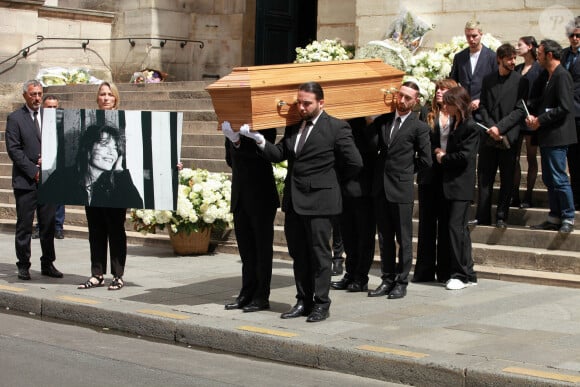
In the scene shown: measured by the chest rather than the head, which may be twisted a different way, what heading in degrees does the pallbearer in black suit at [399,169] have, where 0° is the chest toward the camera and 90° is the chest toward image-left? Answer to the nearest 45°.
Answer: approximately 45°

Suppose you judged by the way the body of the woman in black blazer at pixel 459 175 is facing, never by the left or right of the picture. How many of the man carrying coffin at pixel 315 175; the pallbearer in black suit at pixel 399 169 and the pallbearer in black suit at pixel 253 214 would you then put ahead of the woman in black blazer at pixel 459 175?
3

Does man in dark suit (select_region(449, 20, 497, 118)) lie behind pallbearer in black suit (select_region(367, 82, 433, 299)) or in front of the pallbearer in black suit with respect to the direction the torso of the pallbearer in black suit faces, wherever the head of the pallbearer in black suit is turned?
behind

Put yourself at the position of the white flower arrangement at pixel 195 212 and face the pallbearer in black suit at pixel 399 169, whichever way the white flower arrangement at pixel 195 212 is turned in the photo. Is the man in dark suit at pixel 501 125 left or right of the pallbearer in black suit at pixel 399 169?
left

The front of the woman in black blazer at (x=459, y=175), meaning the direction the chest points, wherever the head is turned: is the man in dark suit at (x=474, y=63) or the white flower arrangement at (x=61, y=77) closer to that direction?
the white flower arrangement

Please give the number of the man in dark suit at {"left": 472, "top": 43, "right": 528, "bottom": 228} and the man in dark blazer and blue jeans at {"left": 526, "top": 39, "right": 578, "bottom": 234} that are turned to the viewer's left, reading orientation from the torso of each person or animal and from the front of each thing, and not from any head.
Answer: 1

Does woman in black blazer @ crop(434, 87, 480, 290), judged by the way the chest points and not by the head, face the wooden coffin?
yes

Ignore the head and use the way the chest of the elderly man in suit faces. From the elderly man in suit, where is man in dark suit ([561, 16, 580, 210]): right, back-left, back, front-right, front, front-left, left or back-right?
front-left

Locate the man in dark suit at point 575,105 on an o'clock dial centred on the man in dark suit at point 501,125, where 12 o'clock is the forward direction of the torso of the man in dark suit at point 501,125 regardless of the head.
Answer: the man in dark suit at point 575,105 is roughly at 8 o'clock from the man in dark suit at point 501,125.

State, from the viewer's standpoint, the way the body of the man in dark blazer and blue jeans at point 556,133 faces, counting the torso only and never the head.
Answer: to the viewer's left

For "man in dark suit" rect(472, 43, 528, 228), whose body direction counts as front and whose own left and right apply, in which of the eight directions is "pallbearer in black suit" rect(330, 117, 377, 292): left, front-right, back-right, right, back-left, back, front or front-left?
front-right

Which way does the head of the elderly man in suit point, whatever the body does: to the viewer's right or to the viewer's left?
to the viewer's right

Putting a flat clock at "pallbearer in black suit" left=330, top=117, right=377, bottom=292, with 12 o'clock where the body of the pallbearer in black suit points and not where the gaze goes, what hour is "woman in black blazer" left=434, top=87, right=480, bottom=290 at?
The woman in black blazer is roughly at 7 o'clock from the pallbearer in black suit.
